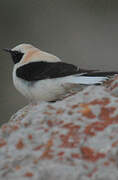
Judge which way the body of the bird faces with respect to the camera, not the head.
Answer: to the viewer's left
